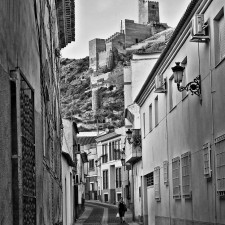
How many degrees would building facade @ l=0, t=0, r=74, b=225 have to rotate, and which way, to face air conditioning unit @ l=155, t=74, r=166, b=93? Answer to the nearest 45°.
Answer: approximately 90° to its left

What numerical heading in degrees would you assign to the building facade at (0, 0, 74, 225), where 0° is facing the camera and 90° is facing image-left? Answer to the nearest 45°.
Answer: approximately 270°
